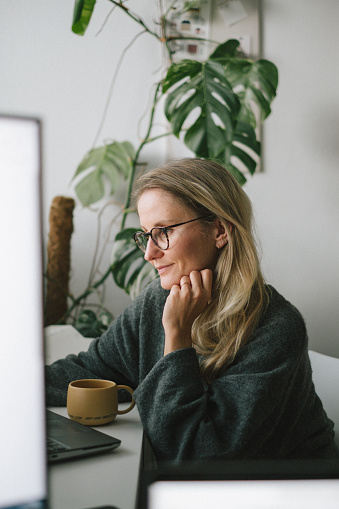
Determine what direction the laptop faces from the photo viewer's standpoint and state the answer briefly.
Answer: facing away from the viewer and to the right of the viewer

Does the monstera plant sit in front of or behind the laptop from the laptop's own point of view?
in front

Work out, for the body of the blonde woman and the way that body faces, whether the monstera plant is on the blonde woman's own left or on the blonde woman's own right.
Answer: on the blonde woman's own right

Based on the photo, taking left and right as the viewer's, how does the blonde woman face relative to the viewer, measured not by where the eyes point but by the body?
facing the viewer and to the left of the viewer

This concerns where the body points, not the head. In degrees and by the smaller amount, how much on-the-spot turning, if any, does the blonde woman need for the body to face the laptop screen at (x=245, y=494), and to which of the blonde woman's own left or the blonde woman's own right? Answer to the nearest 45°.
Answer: approximately 45° to the blonde woman's own left

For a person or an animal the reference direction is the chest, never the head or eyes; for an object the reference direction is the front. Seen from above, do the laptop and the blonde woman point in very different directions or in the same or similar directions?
very different directions
